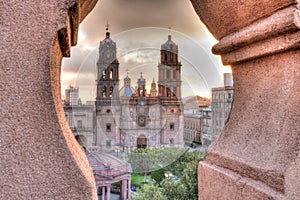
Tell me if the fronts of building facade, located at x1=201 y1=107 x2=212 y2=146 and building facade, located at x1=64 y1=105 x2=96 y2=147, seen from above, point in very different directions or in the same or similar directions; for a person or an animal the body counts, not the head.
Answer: same or similar directions

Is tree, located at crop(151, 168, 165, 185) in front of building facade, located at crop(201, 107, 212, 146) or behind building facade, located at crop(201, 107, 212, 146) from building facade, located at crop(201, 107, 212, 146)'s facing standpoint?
in front

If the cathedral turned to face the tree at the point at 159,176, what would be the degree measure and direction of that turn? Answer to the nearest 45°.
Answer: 0° — it already faces it

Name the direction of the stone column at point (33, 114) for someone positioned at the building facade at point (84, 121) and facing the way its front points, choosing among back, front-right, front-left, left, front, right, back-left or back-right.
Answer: front

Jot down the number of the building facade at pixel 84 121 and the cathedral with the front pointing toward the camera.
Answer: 2

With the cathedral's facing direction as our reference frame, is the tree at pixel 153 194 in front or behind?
in front

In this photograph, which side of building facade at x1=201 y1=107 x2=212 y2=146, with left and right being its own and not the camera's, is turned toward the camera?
front

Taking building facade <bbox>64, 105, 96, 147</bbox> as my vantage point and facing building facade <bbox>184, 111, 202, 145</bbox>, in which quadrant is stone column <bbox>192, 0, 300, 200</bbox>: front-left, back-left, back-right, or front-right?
front-right

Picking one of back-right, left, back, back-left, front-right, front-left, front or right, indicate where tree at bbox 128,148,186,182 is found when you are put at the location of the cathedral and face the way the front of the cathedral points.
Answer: front

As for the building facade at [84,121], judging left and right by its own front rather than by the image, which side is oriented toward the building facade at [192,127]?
left

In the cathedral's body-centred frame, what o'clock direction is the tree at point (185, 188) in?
The tree is roughly at 12 o'clock from the cathedral.

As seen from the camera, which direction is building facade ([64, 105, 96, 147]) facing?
toward the camera

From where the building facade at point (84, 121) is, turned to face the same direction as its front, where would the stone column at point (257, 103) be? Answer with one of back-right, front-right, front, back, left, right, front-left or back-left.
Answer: front
